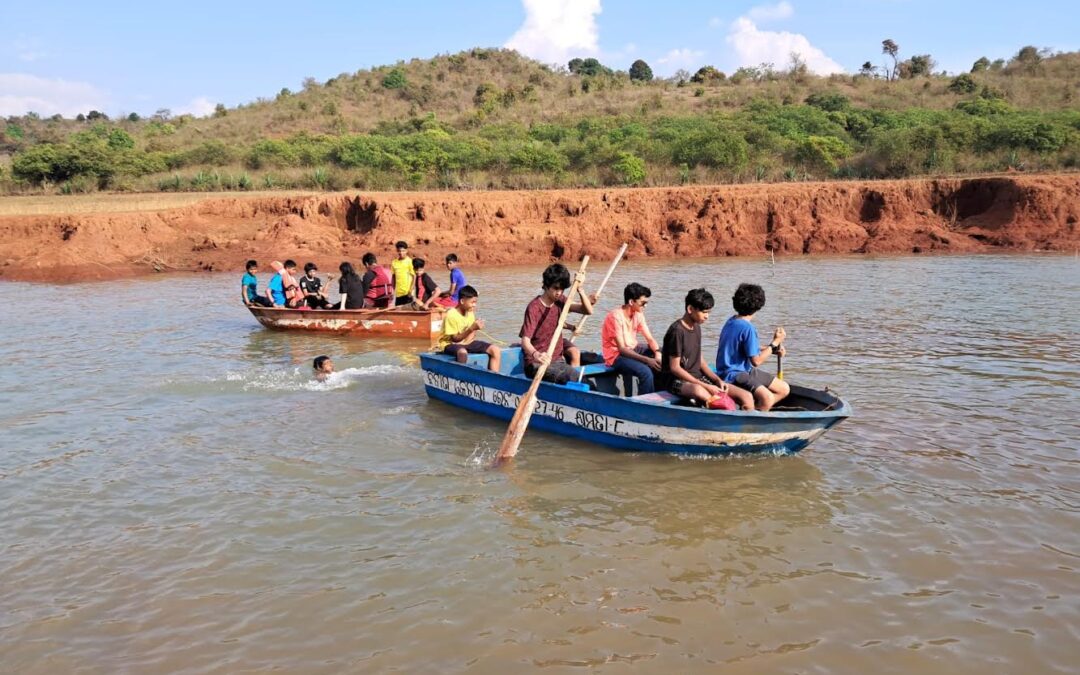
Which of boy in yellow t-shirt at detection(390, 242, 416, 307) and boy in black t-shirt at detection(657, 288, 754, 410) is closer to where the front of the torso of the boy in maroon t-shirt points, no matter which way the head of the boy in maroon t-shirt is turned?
the boy in black t-shirt

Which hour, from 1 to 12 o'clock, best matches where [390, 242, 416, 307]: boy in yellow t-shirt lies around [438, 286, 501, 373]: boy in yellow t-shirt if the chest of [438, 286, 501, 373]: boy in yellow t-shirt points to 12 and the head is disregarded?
[390, 242, 416, 307]: boy in yellow t-shirt is roughly at 7 o'clock from [438, 286, 501, 373]: boy in yellow t-shirt.

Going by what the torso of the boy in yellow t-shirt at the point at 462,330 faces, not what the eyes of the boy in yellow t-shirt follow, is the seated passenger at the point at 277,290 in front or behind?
behind

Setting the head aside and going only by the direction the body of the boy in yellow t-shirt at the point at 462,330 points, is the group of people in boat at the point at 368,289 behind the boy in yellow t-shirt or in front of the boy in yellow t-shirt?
behind

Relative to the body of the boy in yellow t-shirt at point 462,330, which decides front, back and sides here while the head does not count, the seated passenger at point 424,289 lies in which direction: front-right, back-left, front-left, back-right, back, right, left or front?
back-left
